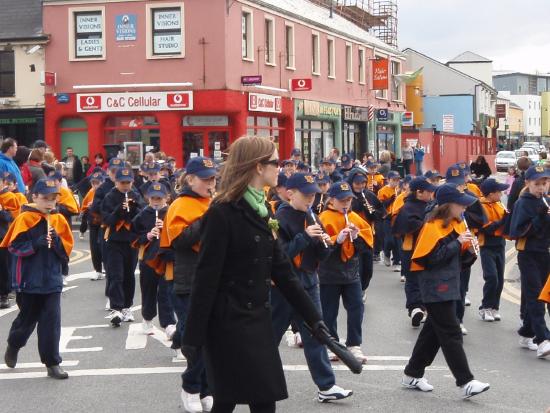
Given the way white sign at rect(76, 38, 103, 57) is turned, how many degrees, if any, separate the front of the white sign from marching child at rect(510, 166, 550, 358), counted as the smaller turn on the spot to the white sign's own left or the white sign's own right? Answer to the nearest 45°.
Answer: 0° — it already faces them

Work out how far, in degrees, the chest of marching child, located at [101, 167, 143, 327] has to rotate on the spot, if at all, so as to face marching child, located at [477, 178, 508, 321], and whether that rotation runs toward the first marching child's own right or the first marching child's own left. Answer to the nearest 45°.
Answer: approximately 90° to the first marching child's own left

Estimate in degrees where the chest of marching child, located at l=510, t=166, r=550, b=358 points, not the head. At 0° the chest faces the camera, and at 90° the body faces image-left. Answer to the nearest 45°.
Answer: approximately 315°

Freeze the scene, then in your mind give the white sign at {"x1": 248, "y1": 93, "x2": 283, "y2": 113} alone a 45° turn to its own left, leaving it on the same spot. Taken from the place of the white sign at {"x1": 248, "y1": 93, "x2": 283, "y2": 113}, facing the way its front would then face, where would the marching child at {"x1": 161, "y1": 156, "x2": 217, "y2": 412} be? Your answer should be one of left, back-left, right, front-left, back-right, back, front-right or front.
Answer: right

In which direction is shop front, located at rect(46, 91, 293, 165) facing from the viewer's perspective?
toward the camera

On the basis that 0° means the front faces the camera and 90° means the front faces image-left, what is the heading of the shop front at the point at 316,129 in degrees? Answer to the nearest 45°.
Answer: approximately 315°

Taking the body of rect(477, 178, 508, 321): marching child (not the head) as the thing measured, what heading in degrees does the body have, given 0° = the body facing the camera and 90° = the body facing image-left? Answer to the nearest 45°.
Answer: approximately 315°

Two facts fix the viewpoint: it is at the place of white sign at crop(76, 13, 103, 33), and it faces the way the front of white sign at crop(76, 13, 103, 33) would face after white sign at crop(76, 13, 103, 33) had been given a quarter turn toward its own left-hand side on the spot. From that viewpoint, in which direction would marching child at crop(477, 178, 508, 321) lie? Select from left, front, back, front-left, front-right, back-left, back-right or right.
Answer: right

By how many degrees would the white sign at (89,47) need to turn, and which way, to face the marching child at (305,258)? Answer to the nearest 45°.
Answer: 0° — it already faces them

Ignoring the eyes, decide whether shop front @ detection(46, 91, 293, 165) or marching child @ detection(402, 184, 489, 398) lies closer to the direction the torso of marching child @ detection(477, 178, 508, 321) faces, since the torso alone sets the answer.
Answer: the marching child

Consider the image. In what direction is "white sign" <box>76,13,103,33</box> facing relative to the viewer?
toward the camera

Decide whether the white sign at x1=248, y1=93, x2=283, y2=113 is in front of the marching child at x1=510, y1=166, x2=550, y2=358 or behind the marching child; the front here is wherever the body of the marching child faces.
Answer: behind

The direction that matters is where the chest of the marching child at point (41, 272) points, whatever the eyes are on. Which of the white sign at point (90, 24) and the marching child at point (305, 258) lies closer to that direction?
the marching child

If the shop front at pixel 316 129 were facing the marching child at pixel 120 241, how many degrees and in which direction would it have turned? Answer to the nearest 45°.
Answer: approximately 45° to its right
